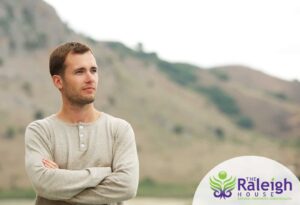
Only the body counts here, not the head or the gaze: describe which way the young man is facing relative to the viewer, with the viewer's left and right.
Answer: facing the viewer

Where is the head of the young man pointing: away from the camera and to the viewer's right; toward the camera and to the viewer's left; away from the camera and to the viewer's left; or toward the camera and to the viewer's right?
toward the camera and to the viewer's right
